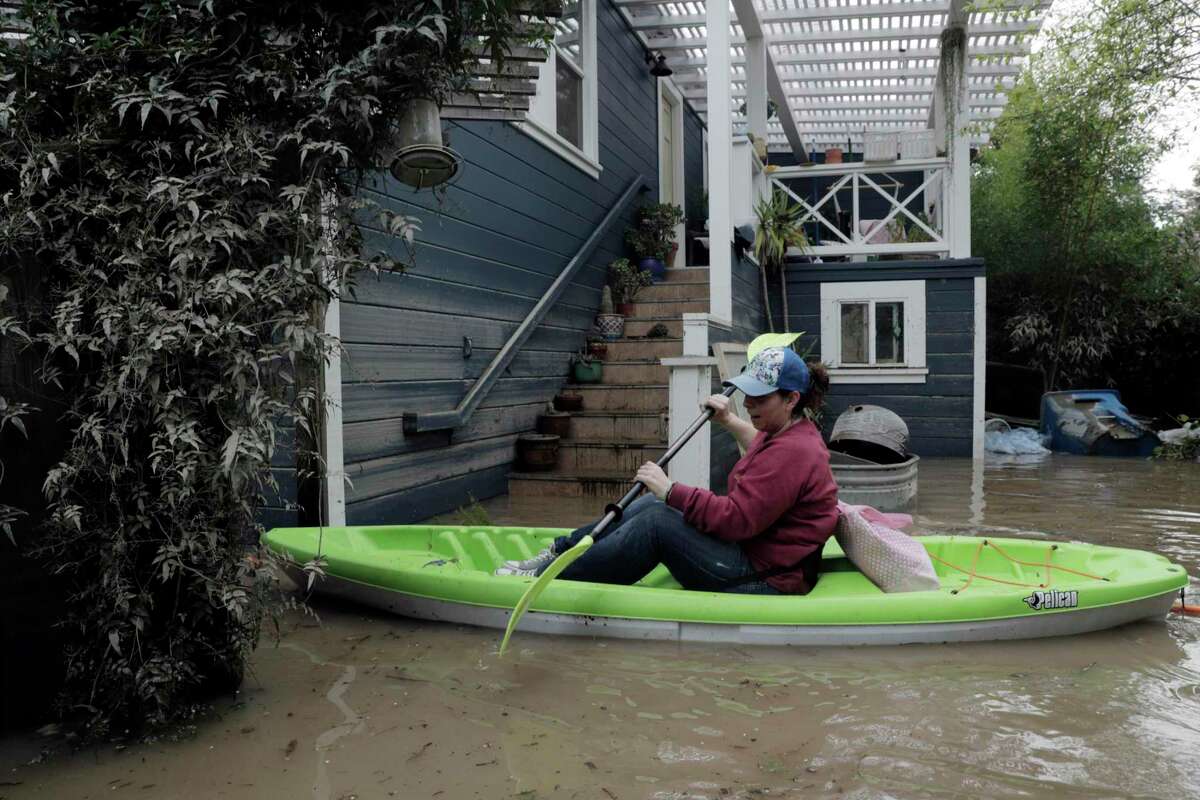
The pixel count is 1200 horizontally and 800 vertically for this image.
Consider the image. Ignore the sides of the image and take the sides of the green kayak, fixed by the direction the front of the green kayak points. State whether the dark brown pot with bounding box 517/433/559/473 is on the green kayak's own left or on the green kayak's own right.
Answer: on the green kayak's own right

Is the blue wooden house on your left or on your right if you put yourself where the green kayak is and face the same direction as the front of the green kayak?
on your right

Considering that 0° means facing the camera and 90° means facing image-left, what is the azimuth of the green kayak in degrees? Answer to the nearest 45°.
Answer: approximately 90°

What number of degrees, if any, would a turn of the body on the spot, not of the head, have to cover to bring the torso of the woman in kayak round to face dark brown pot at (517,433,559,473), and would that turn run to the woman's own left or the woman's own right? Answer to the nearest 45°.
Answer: approximately 90° to the woman's own right

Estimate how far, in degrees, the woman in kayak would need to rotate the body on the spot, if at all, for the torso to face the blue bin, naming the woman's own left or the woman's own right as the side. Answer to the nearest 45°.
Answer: approximately 135° to the woman's own right

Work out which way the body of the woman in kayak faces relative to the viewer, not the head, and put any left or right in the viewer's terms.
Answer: facing to the left of the viewer

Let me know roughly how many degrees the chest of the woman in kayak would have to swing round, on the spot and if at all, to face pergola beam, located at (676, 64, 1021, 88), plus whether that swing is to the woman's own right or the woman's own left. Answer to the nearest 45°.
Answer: approximately 90° to the woman's own right

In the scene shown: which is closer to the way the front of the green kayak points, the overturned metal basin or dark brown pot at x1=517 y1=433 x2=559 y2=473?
the dark brown pot

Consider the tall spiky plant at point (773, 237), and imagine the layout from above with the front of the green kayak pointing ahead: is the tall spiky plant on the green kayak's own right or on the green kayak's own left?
on the green kayak's own right
